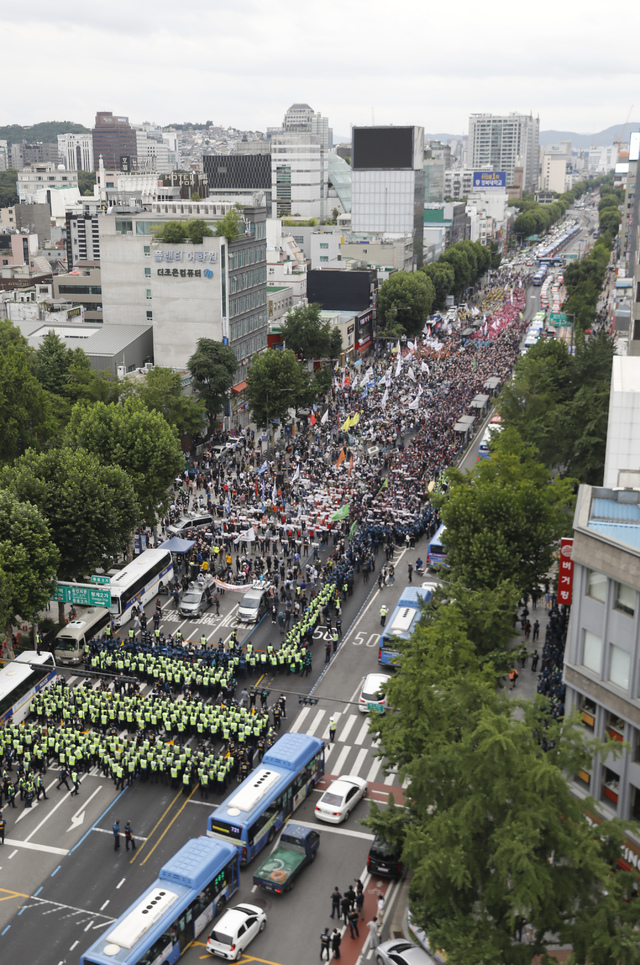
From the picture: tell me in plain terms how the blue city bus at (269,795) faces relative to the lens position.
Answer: facing away from the viewer and to the right of the viewer

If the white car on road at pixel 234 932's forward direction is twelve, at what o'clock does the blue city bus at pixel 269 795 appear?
The blue city bus is roughly at 11 o'clock from the white car on road.

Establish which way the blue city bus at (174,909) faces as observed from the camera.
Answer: facing away from the viewer and to the right of the viewer

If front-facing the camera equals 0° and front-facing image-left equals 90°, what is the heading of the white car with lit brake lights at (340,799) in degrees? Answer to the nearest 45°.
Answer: approximately 225°

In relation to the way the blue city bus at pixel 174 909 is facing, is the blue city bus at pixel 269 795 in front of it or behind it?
in front

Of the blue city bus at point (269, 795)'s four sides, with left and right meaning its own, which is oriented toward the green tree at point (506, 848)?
right

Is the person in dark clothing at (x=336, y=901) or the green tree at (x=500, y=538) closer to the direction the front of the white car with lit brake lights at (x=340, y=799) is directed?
the green tree

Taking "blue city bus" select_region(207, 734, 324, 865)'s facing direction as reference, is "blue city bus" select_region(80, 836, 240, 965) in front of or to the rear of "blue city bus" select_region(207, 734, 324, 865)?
to the rear

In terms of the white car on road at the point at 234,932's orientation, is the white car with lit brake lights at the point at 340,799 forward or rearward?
forward

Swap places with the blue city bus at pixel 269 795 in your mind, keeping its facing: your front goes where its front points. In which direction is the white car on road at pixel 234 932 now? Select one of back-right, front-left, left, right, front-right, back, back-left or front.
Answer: back-right

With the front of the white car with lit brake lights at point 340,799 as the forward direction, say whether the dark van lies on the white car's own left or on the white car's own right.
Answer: on the white car's own right
